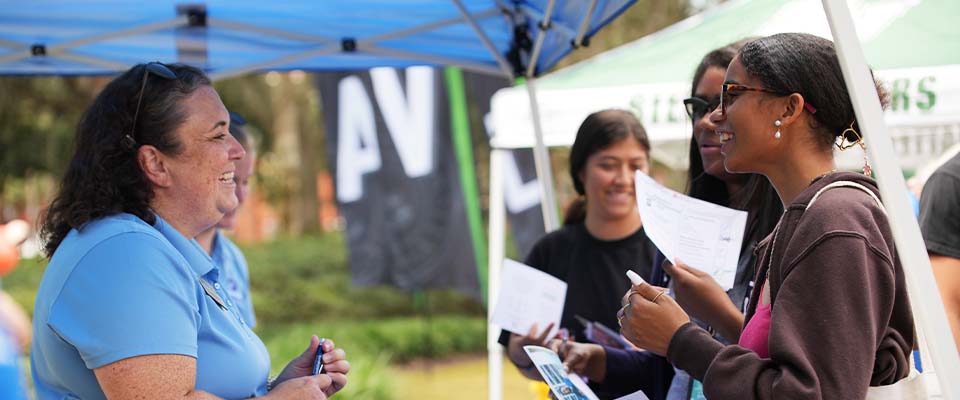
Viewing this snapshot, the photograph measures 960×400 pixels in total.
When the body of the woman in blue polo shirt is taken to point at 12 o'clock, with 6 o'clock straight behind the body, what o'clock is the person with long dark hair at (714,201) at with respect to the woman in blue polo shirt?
The person with long dark hair is roughly at 12 o'clock from the woman in blue polo shirt.

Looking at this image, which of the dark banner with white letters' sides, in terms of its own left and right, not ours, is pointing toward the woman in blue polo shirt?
front

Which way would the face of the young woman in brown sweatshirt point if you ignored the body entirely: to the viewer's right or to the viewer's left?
to the viewer's left

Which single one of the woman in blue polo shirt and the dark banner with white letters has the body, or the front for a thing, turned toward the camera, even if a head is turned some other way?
the dark banner with white letters

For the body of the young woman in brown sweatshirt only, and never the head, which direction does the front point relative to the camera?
to the viewer's left

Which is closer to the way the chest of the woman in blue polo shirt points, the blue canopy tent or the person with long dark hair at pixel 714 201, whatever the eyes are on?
the person with long dark hair

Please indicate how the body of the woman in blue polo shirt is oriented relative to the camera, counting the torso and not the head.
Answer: to the viewer's right

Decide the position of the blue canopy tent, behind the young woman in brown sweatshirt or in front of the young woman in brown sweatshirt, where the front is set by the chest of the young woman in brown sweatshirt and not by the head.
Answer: in front

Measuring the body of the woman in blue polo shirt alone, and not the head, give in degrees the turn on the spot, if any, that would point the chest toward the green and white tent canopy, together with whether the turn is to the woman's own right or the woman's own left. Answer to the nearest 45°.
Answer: approximately 45° to the woman's own left

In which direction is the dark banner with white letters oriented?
toward the camera

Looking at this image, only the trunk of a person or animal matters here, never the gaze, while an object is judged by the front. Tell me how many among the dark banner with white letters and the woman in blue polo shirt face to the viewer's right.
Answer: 1

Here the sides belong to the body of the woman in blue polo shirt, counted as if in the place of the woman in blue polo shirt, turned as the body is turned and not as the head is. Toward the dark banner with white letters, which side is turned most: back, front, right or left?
left

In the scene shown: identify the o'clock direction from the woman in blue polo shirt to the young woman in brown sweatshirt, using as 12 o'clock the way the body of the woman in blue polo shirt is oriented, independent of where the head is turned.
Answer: The young woman in brown sweatshirt is roughly at 1 o'clock from the woman in blue polo shirt.

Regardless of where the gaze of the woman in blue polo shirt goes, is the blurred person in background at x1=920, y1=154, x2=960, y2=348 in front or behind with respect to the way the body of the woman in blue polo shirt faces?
in front

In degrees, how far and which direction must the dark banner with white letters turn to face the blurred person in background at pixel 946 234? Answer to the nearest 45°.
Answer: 0° — it already faces them

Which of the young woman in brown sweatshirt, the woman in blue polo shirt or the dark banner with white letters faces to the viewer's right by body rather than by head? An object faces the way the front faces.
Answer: the woman in blue polo shirt
